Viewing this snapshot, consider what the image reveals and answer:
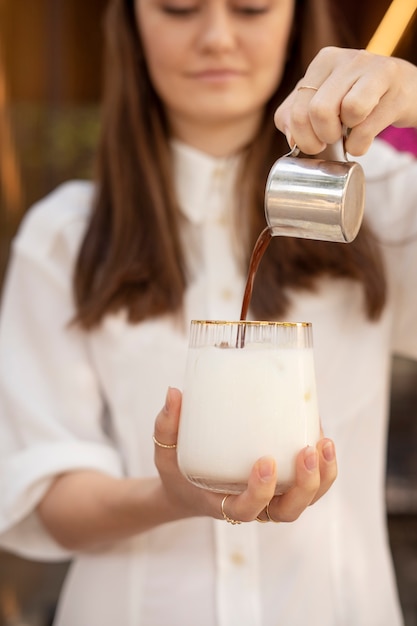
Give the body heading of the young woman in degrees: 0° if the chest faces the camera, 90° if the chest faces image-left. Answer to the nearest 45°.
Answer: approximately 0°
